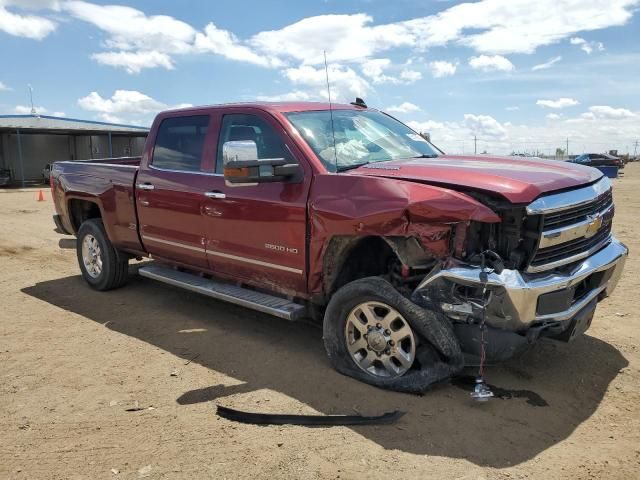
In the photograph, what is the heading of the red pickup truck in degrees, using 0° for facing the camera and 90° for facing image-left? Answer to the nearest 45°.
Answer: approximately 315°

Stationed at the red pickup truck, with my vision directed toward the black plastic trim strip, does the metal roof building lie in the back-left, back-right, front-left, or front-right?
back-right

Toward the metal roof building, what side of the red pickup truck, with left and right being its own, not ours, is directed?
back

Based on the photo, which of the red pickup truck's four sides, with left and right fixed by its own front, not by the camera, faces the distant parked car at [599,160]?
left
